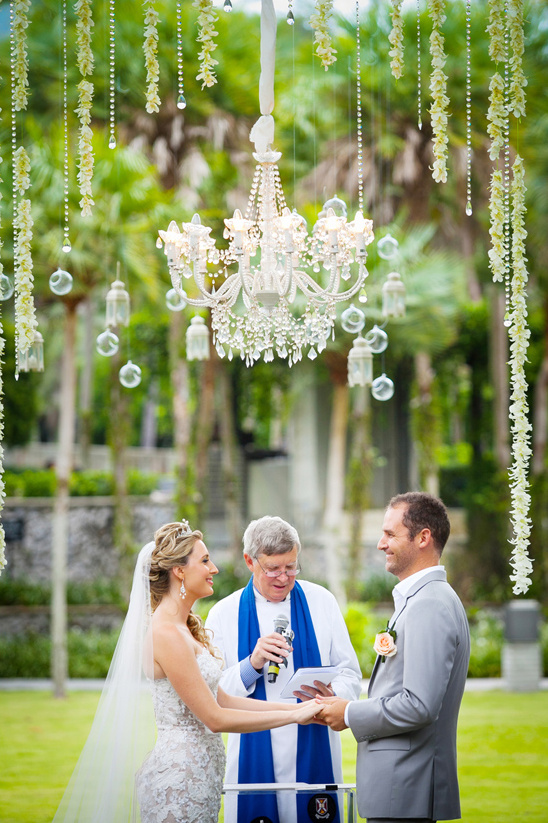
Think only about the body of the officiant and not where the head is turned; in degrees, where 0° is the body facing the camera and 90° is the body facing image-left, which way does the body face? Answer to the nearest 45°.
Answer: approximately 0°

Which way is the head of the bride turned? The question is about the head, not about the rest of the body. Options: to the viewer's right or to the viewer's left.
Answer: to the viewer's right

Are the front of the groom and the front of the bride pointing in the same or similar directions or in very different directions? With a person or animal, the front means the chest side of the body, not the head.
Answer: very different directions

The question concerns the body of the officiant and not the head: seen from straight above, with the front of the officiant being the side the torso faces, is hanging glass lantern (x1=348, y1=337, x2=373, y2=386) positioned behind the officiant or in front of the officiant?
behind

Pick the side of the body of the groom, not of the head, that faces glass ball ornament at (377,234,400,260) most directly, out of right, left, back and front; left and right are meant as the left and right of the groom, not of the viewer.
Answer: right

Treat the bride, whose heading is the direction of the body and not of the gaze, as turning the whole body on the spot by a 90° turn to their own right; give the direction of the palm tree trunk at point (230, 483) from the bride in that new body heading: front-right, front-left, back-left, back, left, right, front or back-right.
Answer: back

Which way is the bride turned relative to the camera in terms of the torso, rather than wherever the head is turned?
to the viewer's right

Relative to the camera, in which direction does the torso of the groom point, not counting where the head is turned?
to the viewer's left

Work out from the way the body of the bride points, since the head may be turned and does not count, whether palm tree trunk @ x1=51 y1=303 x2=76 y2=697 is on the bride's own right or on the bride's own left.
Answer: on the bride's own left

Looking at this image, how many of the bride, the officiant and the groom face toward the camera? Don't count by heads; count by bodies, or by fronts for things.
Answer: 1

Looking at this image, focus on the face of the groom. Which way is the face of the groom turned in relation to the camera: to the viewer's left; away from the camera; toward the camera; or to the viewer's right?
to the viewer's left
